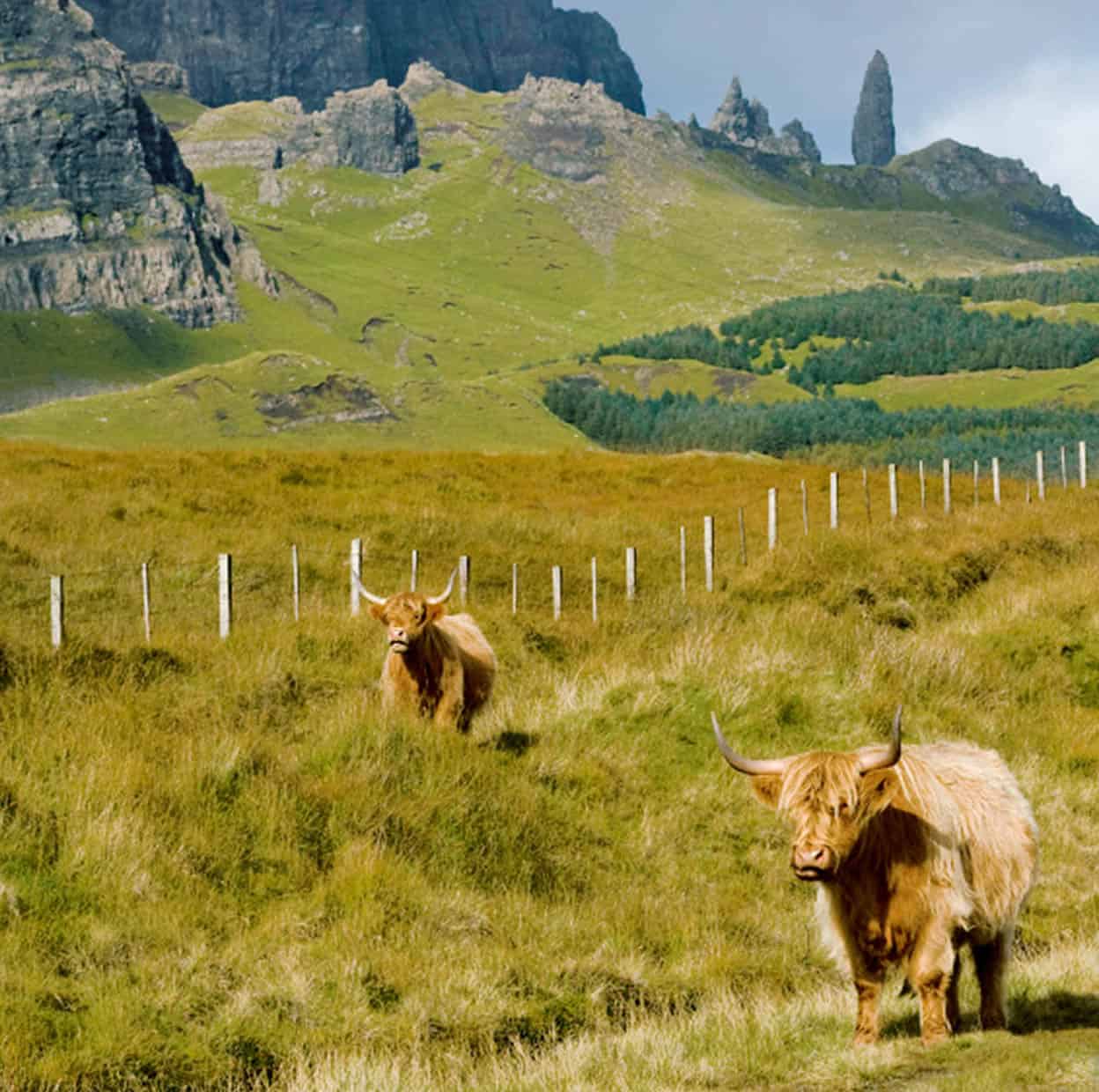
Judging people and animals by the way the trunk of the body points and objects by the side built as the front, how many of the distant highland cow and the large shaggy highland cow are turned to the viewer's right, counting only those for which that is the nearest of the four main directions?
0

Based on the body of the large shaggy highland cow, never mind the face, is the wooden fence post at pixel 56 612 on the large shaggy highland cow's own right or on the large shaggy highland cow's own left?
on the large shaggy highland cow's own right

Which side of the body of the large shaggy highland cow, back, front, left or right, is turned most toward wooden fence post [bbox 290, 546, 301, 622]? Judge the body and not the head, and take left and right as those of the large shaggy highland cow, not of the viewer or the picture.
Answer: right

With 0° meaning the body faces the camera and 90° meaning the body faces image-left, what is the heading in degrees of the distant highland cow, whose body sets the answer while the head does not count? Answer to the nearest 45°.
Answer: approximately 45°

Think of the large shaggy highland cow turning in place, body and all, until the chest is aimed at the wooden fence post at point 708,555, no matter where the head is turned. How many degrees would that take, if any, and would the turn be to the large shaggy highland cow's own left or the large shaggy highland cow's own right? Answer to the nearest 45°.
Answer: approximately 135° to the large shaggy highland cow's own right

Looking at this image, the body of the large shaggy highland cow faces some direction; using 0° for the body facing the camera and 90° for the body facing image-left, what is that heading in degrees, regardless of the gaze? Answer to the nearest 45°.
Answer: approximately 45°

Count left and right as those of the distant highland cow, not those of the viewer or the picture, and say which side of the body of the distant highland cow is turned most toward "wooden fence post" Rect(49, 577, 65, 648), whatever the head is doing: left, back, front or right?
right

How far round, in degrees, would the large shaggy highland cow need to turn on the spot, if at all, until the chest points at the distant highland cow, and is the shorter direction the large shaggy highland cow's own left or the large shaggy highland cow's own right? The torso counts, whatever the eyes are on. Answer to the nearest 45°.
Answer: approximately 90° to the large shaggy highland cow's own right
